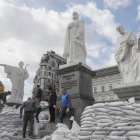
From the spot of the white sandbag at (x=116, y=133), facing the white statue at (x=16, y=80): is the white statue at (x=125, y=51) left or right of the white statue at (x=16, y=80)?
right

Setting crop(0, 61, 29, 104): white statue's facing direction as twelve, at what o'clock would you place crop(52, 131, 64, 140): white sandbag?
The white sandbag is roughly at 12 o'clock from the white statue.

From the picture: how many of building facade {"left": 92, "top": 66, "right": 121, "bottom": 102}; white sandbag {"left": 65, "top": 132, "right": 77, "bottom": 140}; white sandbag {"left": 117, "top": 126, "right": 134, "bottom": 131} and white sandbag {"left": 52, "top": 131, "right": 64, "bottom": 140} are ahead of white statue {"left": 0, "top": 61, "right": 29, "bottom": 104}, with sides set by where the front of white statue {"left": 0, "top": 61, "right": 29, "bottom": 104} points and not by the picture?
3

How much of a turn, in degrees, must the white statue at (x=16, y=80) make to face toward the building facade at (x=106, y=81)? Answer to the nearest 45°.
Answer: approximately 135° to its left

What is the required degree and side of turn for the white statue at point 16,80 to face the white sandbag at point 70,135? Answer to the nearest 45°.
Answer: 0° — it already faces it

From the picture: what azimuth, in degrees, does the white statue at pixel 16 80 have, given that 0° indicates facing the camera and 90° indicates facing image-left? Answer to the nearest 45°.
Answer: approximately 0°

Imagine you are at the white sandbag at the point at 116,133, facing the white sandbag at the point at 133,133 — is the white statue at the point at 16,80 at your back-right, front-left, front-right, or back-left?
back-left

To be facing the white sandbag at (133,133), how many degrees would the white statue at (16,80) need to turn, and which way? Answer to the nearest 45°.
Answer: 0° — it already faces it
